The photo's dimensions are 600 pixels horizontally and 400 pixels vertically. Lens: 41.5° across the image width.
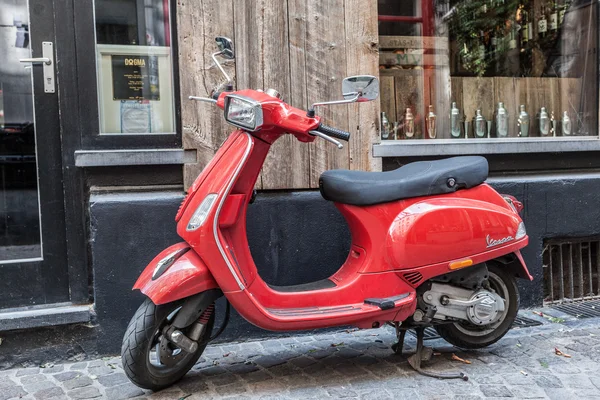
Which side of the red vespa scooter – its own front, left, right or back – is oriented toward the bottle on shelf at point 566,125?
back

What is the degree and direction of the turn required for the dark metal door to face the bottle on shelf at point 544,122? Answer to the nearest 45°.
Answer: approximately 90° to its left

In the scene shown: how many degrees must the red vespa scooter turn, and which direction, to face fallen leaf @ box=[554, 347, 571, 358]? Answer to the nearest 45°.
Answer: approximately 135° to its left

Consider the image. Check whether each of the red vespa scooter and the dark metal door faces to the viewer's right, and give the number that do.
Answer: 0

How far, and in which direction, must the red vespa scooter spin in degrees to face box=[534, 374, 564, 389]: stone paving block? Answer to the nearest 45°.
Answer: approximately 135° to its left

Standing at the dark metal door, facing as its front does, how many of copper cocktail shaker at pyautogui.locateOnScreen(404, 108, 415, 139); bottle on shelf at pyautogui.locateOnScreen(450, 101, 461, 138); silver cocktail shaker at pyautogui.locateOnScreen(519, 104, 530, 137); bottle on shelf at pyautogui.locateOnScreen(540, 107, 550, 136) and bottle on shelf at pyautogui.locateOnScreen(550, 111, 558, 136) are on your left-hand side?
5

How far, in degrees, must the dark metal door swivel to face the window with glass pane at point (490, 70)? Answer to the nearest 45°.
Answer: approximately 90° to its left

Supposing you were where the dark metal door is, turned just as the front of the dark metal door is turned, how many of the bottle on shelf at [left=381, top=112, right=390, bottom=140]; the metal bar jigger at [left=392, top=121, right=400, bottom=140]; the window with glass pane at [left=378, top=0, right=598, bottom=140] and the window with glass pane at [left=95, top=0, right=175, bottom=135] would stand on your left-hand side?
4

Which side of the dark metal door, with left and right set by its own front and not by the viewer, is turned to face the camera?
front

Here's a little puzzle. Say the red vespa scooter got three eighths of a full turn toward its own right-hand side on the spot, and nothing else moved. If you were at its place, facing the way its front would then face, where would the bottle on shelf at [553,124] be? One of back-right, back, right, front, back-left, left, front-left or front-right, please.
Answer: front-right

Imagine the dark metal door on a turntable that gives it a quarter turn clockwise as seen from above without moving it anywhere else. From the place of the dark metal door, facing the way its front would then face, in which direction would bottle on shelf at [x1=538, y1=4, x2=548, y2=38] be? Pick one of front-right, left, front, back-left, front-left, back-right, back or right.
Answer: back

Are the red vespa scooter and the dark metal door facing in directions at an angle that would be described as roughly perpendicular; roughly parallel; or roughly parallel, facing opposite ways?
roughly perpendicular

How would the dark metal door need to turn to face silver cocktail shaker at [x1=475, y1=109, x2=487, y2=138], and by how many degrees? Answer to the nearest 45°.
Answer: approximately 90° to its left

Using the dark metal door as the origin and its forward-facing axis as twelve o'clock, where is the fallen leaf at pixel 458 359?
The fallen leaf is roughly at 10 o'clock from the dark metal door.

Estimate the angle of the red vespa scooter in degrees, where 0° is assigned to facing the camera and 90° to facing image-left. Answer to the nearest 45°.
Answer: approximately 45°

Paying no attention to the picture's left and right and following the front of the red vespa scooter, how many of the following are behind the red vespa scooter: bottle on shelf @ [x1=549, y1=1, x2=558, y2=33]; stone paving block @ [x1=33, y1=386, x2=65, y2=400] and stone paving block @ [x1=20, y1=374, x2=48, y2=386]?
1

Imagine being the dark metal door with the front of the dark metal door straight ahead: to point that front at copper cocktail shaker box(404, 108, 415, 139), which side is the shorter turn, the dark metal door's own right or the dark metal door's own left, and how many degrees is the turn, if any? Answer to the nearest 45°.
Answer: approximately 90° to the dark metal door's own left
